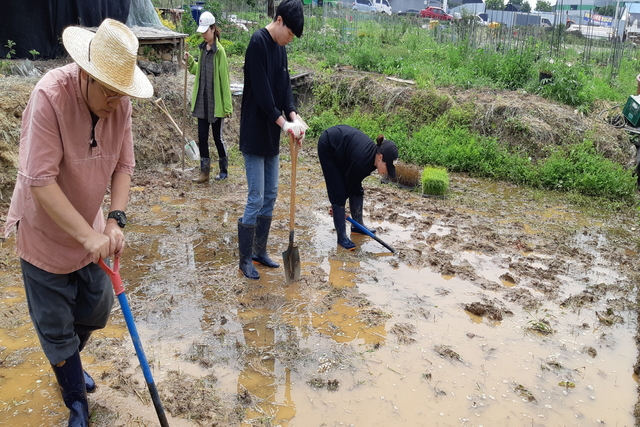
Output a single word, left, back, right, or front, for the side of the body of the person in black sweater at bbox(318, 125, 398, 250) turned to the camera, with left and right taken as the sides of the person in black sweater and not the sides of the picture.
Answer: right

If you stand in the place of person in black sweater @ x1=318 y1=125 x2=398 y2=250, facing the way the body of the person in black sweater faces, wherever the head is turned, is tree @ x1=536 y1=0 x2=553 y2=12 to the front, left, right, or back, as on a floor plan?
left

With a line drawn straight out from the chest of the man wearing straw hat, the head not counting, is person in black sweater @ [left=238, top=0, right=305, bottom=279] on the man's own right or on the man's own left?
on the man's own left

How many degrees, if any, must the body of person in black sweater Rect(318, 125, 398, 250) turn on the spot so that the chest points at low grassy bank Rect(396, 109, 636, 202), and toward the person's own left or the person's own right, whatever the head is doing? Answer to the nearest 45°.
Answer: approximately 45° to the person's own left

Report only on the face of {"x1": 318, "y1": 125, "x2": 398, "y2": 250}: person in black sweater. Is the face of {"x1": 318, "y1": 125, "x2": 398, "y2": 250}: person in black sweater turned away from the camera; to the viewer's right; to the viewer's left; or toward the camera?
to the viewer's right

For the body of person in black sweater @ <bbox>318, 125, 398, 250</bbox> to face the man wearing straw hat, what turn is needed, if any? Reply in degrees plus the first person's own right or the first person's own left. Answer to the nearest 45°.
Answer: approximately 90° to the first person's own right

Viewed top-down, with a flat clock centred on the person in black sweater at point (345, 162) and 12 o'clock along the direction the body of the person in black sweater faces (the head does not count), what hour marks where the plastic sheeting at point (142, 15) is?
The plastic sheeting is roughly at 8 o'clock from the person in black sweater.

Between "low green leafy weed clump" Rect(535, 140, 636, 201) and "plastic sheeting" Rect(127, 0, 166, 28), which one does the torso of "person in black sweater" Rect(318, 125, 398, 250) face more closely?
the low green leafy weed clump

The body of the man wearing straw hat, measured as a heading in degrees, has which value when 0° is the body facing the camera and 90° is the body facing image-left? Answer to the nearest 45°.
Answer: approximately 315°
